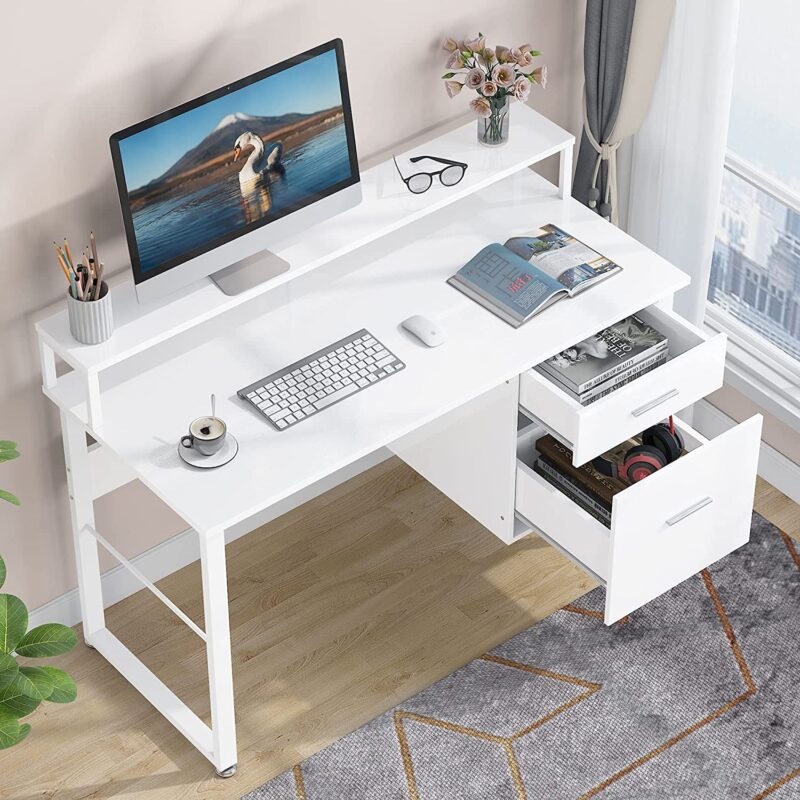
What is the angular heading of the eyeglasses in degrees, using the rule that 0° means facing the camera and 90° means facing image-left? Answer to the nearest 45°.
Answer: approximately 315°

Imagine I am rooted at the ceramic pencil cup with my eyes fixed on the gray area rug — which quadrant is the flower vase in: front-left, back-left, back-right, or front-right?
front-left

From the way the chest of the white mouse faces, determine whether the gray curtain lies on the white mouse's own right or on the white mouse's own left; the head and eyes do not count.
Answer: on the white mouse's own right

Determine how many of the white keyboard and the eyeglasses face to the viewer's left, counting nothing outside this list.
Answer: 0

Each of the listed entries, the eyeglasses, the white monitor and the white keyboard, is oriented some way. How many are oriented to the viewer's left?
0

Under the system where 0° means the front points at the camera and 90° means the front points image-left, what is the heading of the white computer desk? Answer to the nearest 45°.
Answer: approximately 315°

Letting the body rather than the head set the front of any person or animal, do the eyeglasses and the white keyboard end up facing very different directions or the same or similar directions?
same or similar directions

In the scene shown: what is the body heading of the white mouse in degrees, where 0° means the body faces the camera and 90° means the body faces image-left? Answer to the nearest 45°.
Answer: approximately 135°

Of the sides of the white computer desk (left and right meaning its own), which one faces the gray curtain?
left

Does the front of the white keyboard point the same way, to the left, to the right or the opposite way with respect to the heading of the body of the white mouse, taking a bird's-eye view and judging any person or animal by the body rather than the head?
the opposite way

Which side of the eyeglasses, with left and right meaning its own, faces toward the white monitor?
right
